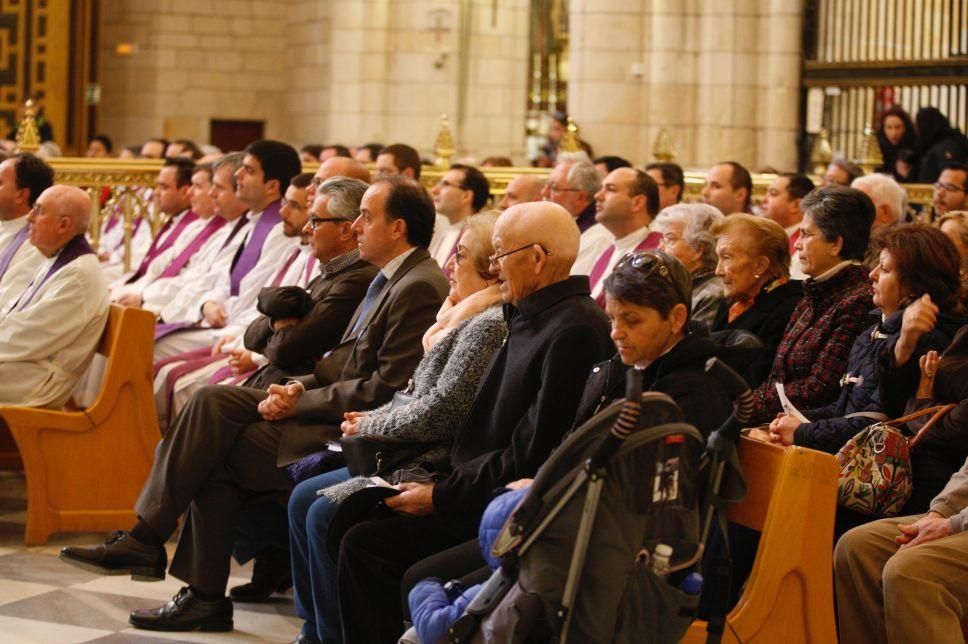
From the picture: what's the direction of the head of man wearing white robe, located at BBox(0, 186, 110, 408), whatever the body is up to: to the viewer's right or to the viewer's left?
to the viewer's left

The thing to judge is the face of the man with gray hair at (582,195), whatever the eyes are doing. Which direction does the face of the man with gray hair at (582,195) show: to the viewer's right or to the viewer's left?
to the viewer's left

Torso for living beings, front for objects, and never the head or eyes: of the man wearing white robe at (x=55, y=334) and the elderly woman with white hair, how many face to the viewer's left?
2

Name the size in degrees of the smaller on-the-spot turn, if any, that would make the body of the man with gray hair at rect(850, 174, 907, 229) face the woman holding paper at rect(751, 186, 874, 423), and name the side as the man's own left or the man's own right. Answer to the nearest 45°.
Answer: approximately 90° to the man's own left

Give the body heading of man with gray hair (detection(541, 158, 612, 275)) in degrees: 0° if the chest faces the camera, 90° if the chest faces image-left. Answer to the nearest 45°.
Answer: approximately 90°

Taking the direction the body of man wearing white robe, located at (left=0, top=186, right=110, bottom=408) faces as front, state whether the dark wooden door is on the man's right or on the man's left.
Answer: on the man's right

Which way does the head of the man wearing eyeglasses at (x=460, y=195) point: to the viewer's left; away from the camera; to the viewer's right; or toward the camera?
to the viewer's left

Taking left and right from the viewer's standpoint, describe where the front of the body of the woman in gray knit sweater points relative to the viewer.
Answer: facing to the left of the viewer

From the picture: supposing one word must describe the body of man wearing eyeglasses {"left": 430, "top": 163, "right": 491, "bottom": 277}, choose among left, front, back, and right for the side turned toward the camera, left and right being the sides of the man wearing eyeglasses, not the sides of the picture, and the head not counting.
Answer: left

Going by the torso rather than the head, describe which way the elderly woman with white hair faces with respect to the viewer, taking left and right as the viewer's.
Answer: facing to the left of the viewer

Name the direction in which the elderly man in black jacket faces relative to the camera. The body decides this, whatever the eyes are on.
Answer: to the viewer's left

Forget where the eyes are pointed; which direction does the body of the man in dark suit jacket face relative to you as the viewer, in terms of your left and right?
facing to the left of the viewer
